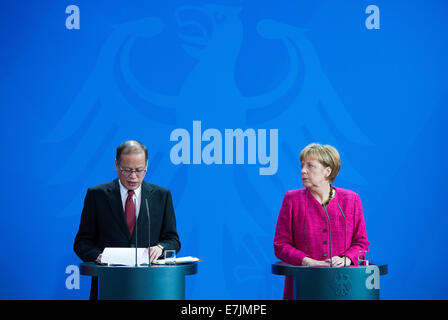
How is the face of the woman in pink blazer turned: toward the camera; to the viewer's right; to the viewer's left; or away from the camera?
to the viewer's left

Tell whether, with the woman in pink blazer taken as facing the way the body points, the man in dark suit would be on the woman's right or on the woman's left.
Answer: on the woman's right

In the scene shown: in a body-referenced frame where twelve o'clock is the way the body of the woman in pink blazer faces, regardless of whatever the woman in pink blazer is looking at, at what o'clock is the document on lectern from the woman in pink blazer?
The document on lectern is roughly at 2 o'clock from the woman in pink blazer.

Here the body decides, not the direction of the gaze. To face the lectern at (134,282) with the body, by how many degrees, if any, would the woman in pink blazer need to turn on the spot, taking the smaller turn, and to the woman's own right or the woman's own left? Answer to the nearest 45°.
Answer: approximately 45° to the woman's own right
